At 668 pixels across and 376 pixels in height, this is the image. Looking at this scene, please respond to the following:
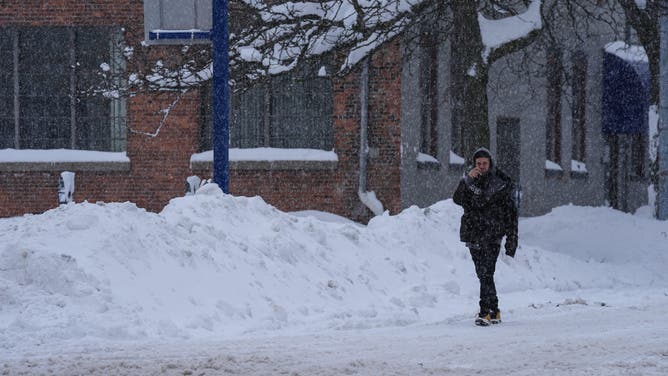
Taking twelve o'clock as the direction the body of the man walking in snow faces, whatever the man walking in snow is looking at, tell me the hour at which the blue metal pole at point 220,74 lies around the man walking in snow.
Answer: The blue metal pole is roughly at 4 o'clock from the man walking in snow.

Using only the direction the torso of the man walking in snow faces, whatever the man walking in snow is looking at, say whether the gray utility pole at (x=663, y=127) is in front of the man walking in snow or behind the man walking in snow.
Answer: behind

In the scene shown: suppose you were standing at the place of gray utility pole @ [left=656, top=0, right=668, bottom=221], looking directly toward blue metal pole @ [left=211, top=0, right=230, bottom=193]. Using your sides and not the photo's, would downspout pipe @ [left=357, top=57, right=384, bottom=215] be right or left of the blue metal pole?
right

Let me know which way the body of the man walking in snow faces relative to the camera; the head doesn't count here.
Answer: toward the camera

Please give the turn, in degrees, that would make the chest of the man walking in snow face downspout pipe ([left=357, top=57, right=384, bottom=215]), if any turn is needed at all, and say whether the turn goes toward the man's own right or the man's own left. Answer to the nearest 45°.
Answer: approximately 180°
